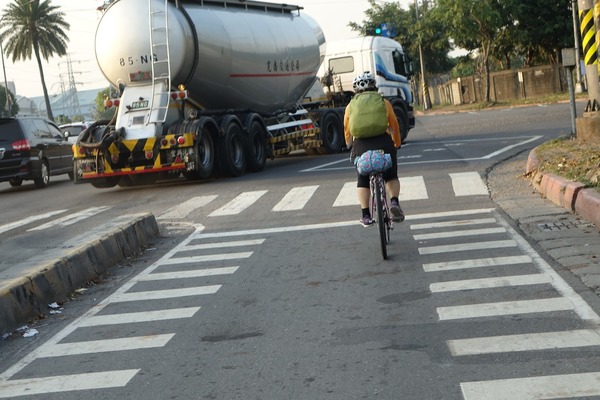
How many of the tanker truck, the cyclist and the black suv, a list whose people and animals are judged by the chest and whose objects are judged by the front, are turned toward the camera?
0

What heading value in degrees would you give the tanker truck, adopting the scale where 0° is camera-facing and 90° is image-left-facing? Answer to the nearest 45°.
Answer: approximately 225°

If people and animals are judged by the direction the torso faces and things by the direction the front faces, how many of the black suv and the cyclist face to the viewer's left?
0

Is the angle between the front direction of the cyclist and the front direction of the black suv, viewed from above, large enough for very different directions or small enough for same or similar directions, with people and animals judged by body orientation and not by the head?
same or similar directions

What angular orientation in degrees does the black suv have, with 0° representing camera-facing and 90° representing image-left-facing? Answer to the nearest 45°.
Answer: approximately 225°

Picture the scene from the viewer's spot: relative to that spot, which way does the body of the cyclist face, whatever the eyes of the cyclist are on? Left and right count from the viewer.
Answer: facing away from the viewer

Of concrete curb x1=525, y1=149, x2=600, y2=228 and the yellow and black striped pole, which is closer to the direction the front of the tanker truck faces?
the yellow and black striped pole

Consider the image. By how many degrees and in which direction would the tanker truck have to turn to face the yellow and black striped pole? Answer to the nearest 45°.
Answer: approximately 45° to its right

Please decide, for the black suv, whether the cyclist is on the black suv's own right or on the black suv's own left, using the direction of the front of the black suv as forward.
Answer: on the black suv's own right

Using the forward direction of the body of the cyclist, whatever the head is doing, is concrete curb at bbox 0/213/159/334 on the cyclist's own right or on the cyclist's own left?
on the cyclist's own left

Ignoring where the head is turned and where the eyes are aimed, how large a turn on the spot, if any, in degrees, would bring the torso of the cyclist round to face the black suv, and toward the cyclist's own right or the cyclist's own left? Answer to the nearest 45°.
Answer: approximately 45° to the cyclist's own left

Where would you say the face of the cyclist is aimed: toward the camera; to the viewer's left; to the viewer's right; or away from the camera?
away from the camera
